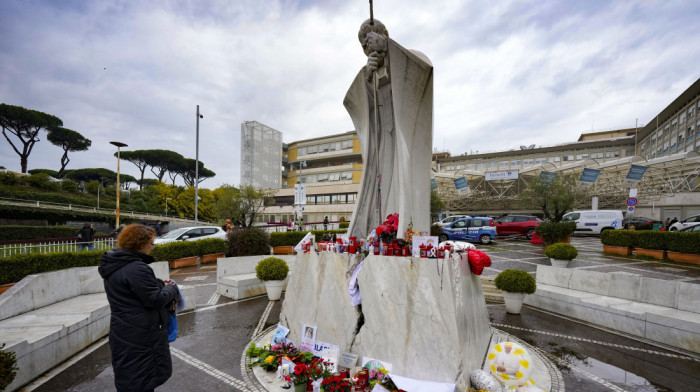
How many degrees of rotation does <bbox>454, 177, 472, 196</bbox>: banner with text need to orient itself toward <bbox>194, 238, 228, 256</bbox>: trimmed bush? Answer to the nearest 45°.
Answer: approximately 45° to its right

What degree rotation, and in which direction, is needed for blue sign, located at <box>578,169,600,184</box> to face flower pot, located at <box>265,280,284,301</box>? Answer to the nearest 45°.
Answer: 0° — it already faces it

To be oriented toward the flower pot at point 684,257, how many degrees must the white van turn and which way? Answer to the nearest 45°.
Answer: approximately 90° to its left

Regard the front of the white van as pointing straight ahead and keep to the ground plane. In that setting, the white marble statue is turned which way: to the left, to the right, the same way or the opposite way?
to the left

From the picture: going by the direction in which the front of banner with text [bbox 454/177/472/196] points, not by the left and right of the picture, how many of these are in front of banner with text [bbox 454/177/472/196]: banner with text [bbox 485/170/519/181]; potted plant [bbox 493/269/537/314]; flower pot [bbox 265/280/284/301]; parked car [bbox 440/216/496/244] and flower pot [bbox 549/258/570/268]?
4

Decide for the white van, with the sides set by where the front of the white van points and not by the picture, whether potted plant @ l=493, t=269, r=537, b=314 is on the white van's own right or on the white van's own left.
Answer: on the white van's own left

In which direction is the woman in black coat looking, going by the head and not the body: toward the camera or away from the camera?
away from the camera

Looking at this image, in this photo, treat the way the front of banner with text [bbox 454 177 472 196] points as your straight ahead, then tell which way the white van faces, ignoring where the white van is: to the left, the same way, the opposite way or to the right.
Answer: to the right

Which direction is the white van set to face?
to the viewer's left

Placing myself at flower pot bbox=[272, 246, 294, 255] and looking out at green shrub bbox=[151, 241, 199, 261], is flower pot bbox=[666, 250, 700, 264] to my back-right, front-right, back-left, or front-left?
back-left

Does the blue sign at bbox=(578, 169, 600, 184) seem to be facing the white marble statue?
yes

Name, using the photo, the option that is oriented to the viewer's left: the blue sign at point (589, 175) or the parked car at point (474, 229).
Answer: the parked car
